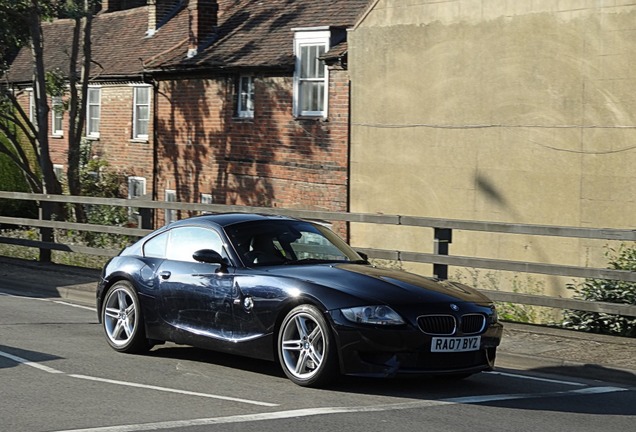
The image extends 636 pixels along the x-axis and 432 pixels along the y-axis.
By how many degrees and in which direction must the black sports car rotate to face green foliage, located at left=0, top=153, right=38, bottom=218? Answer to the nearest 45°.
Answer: approximately 135° to its left

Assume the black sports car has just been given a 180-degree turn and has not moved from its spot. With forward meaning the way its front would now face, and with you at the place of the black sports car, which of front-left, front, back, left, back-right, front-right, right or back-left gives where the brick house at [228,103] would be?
front-right

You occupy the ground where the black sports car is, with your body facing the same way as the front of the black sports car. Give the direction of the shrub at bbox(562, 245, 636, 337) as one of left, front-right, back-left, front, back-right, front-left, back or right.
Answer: left

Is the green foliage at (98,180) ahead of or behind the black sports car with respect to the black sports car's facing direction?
behind

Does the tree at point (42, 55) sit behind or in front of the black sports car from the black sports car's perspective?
behind

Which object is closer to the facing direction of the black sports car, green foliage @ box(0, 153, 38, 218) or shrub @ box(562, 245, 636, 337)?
the shrub

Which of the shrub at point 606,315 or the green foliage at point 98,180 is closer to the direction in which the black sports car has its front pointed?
the shrub

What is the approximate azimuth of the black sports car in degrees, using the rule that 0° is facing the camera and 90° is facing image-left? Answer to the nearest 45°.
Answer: approximately 315°
